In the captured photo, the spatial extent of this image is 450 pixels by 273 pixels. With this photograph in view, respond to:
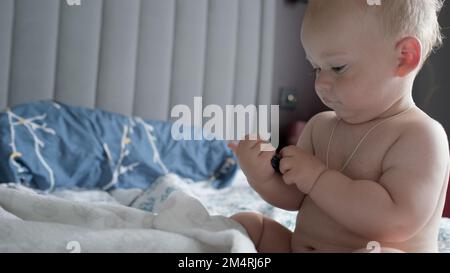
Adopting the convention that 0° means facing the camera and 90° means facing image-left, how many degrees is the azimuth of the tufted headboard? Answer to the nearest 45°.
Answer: approximately 315°

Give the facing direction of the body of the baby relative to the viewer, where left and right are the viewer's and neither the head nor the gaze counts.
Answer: facing the viewer and to the left of the viewer

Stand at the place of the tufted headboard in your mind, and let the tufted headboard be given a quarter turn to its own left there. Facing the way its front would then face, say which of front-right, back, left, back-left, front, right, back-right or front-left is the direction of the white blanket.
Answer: back-right
